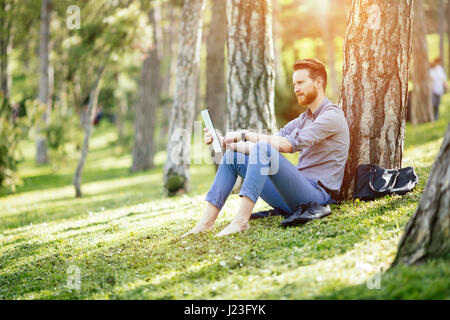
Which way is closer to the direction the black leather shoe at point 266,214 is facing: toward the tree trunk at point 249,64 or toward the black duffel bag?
the tree trunk

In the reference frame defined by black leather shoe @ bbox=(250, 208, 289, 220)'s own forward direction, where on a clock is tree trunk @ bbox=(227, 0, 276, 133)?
The tree trunk is roughly at 3 o'clock from the black leather shoe.

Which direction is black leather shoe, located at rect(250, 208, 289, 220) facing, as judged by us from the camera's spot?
facing to the left of the viewer

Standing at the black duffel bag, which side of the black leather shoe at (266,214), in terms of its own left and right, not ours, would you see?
back

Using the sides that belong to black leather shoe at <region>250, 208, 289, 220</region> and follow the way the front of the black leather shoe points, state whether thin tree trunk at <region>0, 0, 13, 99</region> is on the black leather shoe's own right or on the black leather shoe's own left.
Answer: on the black leather shoe's own right

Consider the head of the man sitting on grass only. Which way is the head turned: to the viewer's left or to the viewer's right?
to the viewer's left

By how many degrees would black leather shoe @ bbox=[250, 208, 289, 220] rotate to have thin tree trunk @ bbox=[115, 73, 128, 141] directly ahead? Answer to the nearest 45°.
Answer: approximately 90° to its right
